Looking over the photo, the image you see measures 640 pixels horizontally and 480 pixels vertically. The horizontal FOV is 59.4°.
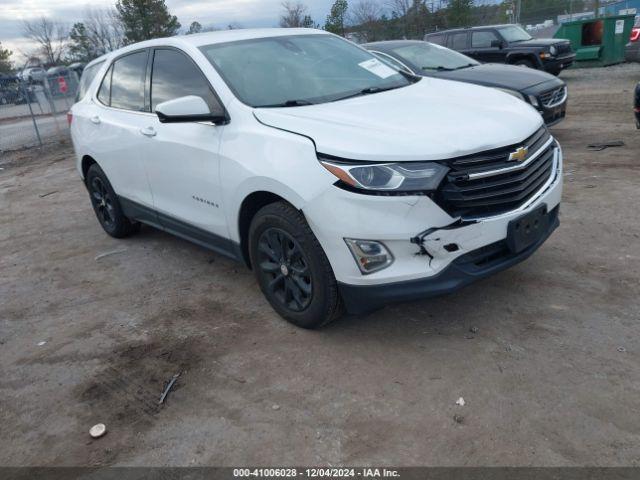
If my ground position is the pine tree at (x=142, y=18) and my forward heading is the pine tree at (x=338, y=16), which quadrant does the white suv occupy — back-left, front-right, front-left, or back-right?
front-right

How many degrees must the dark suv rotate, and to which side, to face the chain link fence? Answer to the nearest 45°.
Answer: approximately 135° to its right

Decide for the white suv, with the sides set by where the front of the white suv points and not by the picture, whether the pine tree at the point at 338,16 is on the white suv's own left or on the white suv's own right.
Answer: on the white suv's own left

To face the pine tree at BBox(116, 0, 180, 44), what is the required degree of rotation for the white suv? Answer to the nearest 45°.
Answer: approximately 135° to its left

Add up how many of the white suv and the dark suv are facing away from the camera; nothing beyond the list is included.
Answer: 0

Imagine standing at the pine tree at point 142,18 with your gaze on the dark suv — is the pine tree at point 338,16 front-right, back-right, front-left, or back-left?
front-left

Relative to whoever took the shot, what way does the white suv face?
facing the viewer and to the right of the viewer

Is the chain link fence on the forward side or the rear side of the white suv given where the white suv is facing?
on the rear side

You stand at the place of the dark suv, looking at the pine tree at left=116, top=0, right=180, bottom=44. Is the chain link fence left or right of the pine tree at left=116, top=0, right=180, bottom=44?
left

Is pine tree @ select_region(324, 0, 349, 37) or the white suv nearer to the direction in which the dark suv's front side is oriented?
the white suv

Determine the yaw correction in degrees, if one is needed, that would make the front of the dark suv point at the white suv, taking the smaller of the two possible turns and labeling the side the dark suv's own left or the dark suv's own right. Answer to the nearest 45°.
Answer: approximately 45° to the dark suv's own right

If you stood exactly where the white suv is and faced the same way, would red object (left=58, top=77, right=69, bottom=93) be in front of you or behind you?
behind

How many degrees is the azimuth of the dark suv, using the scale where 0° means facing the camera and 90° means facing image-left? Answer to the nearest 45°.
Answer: approximately 315°
